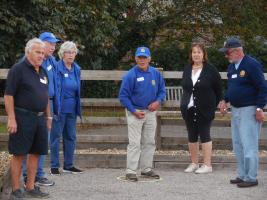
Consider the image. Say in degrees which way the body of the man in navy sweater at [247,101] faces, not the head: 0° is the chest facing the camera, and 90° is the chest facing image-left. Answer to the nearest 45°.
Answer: approximately 45°

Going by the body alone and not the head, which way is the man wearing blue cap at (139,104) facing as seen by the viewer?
toward the camera

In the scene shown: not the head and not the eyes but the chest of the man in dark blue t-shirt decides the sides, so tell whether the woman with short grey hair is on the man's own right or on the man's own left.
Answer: on the man's own left

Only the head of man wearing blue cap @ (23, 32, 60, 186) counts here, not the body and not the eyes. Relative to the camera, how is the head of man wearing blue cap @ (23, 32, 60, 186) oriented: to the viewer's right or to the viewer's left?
to the viewer's right

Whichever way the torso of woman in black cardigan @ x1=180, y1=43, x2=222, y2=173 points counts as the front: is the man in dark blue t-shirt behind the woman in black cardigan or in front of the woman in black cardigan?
in front

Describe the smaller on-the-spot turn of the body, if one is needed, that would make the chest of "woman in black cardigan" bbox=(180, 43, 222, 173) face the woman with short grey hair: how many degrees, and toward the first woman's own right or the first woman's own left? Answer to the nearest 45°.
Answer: approximately 45° to the first woman's own right

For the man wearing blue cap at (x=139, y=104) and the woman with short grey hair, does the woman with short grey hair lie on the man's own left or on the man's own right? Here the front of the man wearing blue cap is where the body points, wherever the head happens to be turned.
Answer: on the man's own right

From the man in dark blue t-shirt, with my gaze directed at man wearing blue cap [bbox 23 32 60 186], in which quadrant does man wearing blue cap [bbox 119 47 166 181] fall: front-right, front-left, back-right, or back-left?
front-right

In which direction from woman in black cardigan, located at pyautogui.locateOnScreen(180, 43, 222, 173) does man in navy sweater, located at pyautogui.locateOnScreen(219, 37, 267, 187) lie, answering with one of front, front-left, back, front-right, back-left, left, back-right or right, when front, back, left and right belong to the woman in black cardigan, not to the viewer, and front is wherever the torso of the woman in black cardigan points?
left

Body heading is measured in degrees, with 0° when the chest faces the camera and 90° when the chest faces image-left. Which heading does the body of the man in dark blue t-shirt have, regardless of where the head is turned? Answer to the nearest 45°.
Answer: approximately 315°

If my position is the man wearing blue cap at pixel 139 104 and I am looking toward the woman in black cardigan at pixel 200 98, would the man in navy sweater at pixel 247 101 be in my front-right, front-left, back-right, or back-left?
front-right

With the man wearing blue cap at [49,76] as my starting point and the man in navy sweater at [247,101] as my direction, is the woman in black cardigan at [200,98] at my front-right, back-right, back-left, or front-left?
front-left

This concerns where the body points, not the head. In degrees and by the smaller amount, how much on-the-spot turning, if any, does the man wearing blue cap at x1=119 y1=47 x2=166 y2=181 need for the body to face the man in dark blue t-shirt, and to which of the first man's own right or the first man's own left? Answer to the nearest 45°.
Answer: approximately 45° to the first man's own right

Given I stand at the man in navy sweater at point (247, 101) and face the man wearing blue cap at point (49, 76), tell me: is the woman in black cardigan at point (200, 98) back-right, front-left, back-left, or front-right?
front-right
